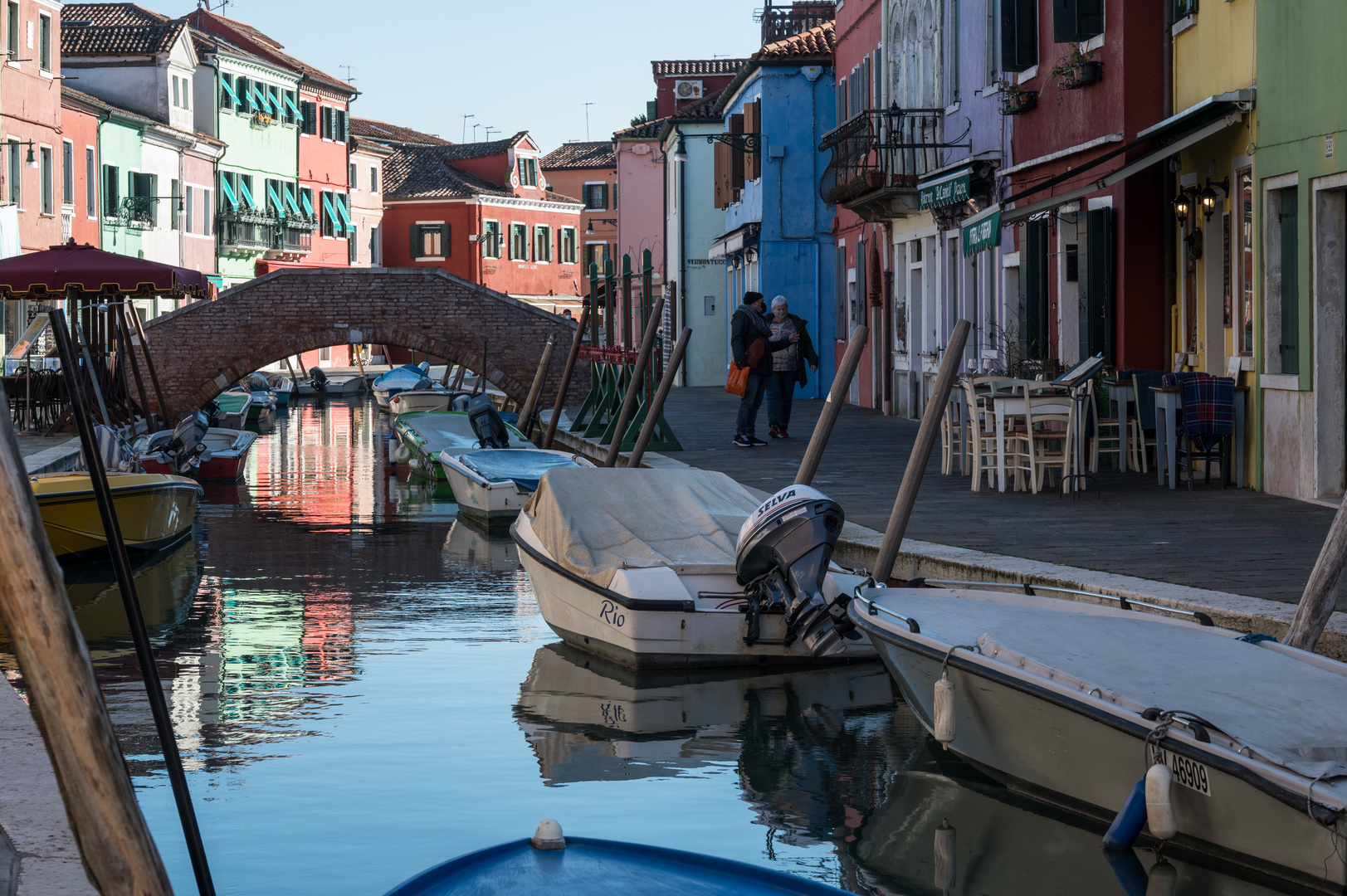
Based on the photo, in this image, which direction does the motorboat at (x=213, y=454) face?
away from the camera

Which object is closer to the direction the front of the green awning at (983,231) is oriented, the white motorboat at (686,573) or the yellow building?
the white motorboat

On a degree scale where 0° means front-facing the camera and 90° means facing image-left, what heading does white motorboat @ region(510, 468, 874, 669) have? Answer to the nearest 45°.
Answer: approximately 135°

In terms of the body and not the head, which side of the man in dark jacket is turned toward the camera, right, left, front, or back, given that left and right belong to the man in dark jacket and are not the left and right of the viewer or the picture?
right

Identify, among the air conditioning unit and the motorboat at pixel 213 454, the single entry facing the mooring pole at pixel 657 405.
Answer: the air conditioning unit

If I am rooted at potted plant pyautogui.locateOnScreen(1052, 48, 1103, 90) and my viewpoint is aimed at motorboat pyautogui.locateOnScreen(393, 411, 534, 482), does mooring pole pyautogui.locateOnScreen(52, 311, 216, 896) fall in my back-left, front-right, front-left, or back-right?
back-left

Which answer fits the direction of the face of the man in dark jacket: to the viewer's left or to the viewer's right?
to the viewer's right

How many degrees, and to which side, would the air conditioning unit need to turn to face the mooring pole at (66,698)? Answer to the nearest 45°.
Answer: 0° — it already faces it

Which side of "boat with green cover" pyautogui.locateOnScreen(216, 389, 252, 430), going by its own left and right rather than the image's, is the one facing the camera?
back
